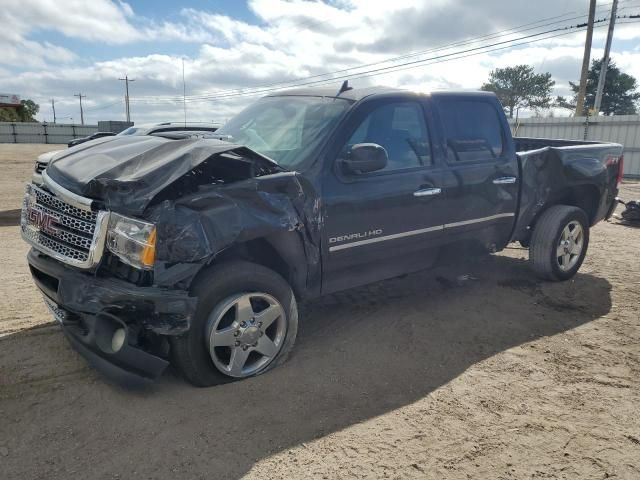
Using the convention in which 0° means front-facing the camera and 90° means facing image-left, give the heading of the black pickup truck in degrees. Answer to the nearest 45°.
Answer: approximately 45°

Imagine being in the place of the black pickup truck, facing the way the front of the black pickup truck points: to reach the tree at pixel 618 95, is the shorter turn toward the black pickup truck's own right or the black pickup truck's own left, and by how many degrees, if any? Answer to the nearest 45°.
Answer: approximately 180°

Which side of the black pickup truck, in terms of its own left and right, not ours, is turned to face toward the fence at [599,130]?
back

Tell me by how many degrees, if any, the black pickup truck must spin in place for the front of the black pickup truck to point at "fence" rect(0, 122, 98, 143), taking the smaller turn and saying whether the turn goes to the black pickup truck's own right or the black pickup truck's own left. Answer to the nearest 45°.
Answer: approximately 90° to the black pickup truck's own right

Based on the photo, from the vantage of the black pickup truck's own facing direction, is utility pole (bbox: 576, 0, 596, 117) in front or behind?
behind

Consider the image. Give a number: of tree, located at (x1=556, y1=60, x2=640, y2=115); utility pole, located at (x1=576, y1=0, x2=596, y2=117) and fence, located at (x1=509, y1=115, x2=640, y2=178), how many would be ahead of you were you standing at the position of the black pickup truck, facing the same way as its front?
0
